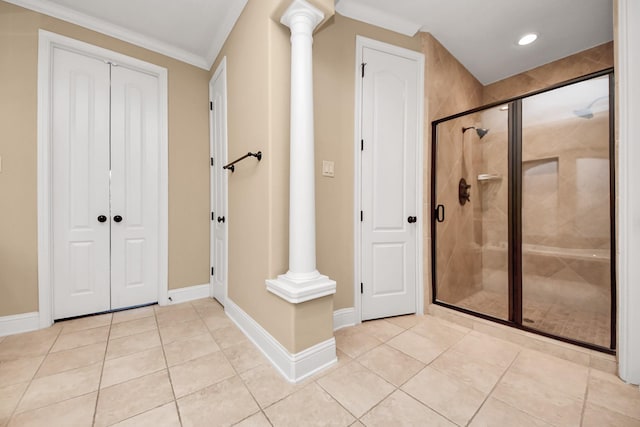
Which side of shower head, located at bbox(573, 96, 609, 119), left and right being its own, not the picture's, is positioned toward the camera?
left

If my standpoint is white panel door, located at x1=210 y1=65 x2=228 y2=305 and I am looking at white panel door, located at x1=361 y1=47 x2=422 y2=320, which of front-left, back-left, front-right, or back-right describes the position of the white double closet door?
back-right

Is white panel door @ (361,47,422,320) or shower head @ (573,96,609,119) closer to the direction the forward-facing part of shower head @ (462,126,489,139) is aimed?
the shower head

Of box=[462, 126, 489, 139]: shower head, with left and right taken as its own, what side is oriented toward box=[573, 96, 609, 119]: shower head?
front

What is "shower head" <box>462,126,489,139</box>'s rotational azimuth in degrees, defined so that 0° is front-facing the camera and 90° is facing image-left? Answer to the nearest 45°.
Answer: approximately 270°

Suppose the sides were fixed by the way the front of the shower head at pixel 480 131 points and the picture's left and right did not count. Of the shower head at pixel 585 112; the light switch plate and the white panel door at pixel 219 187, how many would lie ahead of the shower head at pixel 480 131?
1

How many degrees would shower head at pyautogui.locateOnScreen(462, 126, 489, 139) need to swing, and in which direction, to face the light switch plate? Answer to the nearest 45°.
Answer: approximately 135° to its right

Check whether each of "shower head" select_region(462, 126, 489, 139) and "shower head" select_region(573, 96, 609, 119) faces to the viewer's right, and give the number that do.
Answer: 1

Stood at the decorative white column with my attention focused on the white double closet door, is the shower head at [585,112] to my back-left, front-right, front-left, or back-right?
back-right
